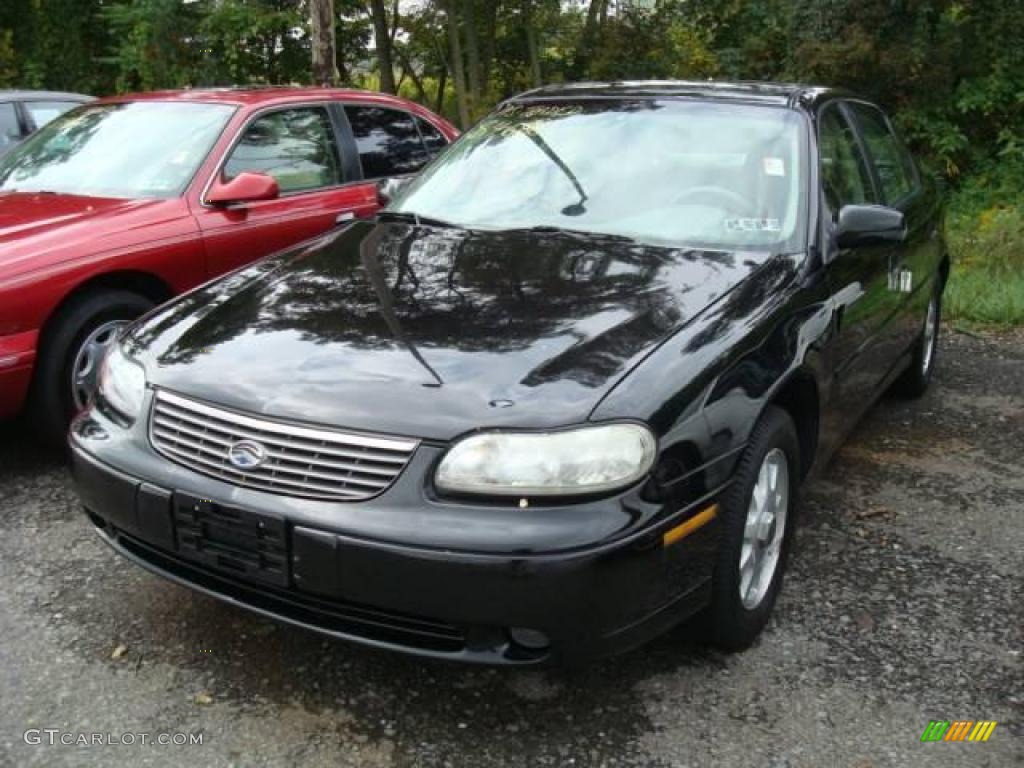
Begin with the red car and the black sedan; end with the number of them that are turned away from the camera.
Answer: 0

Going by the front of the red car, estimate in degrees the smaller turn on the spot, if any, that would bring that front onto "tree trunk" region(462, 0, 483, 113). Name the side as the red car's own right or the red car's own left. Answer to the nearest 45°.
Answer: approximately 135° to the red car's own right

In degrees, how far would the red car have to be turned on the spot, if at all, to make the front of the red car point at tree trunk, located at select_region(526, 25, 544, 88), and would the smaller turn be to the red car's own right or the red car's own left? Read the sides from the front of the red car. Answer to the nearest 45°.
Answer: approximately 180°

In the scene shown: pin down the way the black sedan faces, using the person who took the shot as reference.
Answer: facing the viewer and to the left of the viewer

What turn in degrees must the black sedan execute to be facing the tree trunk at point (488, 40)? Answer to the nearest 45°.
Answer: approximately 135° to its right

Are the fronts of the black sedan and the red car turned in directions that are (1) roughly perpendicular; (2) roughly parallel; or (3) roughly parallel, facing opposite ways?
roughly parallel

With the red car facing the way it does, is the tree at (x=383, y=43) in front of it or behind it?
behind

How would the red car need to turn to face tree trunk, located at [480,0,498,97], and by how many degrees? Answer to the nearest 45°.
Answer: approximately 135° to its right

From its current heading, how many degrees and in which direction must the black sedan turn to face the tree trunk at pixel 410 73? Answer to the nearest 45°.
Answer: approximately 135° to its right

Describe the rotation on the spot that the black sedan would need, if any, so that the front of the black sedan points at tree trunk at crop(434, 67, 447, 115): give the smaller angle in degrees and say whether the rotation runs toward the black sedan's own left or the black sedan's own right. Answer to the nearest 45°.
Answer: approximately 135° to the black sedan's own right
